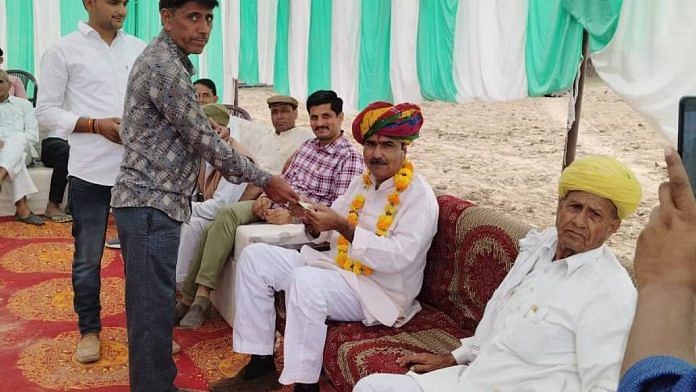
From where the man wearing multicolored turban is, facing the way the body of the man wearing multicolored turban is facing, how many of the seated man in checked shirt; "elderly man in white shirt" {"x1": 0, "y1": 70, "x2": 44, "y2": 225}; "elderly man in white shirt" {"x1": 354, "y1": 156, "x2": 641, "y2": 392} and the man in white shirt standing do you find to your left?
1

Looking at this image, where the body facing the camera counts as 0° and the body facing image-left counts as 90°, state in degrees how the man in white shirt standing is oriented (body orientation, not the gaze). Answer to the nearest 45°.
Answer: approximately 315°

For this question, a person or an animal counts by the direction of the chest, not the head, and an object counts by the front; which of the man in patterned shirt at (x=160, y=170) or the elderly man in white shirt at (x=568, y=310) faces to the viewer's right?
the man in patterned shirt

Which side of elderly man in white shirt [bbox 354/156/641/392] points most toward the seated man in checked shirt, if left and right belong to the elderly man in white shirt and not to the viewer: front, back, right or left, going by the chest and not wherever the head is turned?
right

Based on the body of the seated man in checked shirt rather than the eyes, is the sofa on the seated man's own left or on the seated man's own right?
on the seated man's own left

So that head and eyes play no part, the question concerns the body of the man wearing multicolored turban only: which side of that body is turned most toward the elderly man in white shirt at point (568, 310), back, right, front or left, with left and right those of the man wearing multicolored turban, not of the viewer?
left

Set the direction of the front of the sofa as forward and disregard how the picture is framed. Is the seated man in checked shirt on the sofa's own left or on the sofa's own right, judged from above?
on the sofa's own right

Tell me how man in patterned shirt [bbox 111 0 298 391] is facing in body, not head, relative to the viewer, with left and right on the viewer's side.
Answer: facing to the right of the viewer

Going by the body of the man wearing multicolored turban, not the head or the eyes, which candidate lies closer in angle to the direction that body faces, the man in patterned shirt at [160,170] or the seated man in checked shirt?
the man in patterned shirt

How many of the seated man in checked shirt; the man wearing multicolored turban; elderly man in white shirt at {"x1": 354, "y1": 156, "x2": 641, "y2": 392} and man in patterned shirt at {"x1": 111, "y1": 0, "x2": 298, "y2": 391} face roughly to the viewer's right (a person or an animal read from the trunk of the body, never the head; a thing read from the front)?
1

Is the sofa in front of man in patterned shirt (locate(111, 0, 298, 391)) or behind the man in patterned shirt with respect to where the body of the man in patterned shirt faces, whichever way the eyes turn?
in front
